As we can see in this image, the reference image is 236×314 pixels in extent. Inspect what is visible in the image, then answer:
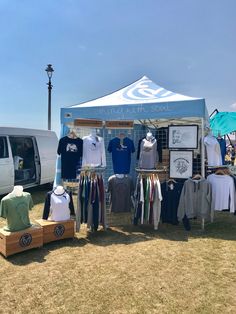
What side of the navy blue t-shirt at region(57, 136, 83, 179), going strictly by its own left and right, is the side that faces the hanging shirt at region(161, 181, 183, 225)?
left

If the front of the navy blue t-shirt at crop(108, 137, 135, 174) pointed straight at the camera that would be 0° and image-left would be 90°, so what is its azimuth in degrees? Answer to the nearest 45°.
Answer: approximately 0°

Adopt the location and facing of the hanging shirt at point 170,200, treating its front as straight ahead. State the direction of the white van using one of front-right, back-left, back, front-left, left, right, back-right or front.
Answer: back-right

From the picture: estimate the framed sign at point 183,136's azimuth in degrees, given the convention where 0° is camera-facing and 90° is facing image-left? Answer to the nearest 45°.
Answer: approximately 0°

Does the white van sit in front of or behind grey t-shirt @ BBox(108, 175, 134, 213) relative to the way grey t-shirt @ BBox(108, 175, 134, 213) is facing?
behind

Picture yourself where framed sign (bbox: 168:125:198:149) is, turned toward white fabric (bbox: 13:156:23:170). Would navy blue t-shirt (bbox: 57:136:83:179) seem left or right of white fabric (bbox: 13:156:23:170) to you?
left
